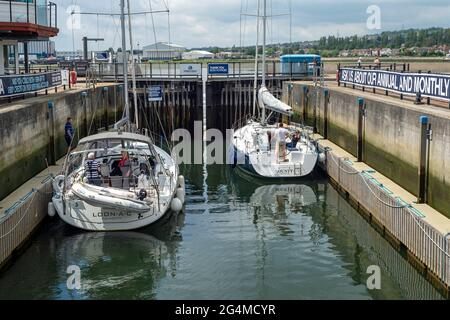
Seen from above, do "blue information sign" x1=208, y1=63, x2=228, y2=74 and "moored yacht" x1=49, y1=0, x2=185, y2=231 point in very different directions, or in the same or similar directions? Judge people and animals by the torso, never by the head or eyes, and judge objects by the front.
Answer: very different directions

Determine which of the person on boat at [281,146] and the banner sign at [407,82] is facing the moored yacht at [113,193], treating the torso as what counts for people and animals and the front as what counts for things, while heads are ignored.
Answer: the banner sign

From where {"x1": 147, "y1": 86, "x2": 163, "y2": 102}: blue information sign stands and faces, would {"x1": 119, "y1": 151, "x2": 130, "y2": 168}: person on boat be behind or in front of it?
in front

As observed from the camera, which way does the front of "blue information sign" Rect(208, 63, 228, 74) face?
facing the viewer

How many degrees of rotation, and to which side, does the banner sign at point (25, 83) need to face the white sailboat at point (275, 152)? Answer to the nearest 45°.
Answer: approximately 45° to its left

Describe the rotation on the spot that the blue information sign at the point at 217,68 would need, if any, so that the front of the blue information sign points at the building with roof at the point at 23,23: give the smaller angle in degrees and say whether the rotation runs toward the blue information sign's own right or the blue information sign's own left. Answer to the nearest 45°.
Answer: approximately 45° to the blue information sign's own right

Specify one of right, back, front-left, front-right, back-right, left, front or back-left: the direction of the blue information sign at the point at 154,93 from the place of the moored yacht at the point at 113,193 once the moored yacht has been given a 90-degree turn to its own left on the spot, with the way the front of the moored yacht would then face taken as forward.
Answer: right

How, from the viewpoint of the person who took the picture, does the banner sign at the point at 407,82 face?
facing the viewer and to the left of the viewer

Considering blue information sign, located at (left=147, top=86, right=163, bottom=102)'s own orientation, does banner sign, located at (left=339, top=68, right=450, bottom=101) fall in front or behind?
in front

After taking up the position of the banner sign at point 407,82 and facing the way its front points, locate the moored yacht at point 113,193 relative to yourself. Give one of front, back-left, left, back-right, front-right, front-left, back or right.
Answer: front

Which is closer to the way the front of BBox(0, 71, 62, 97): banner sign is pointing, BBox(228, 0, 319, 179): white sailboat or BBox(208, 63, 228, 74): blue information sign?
the white sailboat

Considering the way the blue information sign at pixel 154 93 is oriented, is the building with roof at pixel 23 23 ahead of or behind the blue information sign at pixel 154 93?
ahead

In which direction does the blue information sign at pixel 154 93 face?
toward the camera
